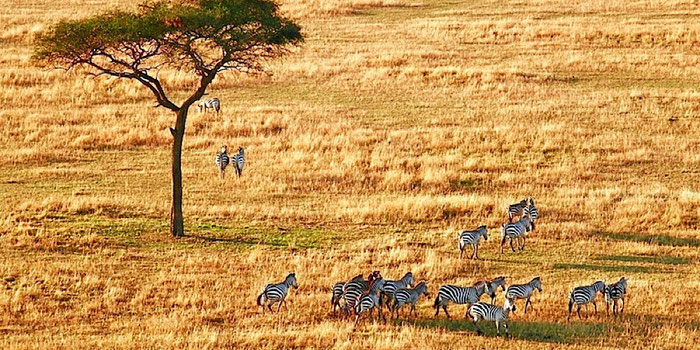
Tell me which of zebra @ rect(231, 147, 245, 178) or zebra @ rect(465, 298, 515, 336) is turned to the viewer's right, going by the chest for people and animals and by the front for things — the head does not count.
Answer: zebra @ rect(465, 298, 515, 336)

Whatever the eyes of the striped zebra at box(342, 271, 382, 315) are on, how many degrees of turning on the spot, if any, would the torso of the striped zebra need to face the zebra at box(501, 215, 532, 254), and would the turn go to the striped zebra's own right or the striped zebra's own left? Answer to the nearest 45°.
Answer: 0° — it already faces it

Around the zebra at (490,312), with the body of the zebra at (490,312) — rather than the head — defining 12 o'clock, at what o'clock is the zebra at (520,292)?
the zebra at (520,292) is roughly at 10 o'clock from the zebra at (490,312).

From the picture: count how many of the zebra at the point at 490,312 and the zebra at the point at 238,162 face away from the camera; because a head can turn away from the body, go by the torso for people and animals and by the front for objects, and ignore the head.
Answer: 1

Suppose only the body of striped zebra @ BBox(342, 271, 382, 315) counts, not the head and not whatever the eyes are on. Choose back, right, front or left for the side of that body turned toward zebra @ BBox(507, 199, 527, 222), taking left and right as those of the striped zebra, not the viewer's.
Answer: front

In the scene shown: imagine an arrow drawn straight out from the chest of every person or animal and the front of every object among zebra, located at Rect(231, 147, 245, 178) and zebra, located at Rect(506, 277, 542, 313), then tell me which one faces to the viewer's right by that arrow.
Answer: zebra, located at Rect(506, 277, 542, 313)

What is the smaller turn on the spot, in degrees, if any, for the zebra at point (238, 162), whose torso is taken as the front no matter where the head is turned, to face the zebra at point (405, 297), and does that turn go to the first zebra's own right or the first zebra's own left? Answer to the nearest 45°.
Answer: approximately 180°

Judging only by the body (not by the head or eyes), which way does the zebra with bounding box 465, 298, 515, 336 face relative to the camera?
to the viewer's right

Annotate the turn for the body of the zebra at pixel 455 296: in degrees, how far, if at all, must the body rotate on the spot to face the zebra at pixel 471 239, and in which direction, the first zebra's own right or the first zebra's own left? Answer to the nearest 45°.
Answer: approximately 90° to the first zebra's own left

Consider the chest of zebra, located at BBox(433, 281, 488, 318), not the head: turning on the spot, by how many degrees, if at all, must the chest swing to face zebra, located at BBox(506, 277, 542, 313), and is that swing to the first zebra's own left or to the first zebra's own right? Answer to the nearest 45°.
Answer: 0° — it already faces it

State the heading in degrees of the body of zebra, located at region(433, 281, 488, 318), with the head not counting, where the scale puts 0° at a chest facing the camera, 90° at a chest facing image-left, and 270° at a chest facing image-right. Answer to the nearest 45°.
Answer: approximately 270°

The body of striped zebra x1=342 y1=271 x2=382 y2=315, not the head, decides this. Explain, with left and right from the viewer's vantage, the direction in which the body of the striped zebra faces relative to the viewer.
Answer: facing away from the viewer and to the right of the viewer

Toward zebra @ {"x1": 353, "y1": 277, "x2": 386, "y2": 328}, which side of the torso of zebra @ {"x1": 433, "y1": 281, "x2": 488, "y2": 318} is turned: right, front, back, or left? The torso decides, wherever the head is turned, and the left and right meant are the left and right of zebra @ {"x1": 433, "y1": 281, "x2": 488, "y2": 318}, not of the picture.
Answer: back

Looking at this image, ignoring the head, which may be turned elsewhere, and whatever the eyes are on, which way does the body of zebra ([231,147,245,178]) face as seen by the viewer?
away from the camera

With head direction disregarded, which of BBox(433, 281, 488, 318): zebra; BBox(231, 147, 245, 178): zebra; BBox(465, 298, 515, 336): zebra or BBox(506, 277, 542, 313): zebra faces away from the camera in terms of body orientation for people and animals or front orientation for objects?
BBox(231, 147, 245, 178): zebra

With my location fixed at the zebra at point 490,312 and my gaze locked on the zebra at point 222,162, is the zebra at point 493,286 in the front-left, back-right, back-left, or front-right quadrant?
front-right

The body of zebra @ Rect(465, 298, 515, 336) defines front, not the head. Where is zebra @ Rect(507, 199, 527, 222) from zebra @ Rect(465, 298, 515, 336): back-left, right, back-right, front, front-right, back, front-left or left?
left

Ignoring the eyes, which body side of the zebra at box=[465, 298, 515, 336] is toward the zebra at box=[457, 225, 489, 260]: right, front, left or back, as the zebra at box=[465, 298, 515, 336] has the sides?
left
